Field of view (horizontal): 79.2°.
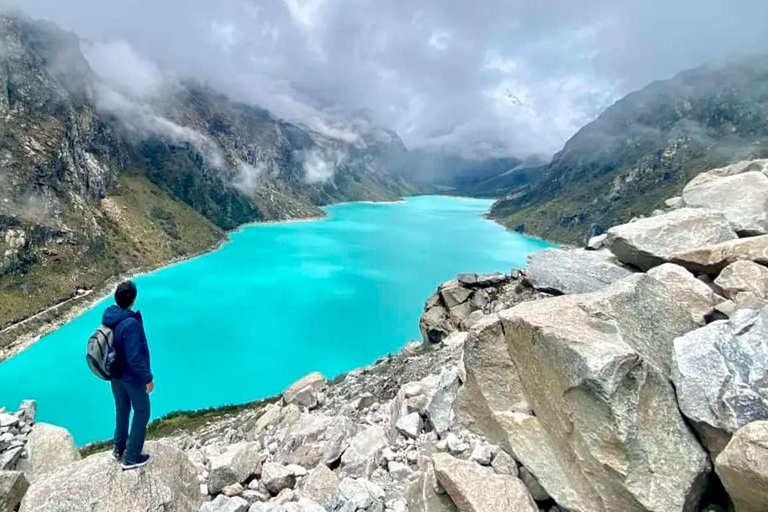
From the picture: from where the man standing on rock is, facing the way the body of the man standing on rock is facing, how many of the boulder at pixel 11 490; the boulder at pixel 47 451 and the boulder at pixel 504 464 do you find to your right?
1

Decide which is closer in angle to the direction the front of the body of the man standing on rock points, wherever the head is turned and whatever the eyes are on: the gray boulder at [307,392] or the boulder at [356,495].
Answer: the gray boulder

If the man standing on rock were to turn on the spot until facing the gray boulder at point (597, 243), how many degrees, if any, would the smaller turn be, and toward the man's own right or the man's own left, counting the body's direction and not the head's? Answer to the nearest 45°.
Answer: approximately 45° to the man's own right

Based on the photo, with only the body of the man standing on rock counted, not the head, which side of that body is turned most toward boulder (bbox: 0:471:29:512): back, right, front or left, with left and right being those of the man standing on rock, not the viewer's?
left

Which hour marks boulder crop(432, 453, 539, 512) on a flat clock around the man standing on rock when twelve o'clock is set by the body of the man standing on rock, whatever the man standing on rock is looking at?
The boulder is roughly at 3 o'clock from the man standing on rock.

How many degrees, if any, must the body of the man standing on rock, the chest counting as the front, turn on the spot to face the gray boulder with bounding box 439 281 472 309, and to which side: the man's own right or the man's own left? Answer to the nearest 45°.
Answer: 0° — they already face it

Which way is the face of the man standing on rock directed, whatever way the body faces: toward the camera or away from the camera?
away from the camera

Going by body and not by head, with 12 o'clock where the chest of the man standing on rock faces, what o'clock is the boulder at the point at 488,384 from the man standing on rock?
The boulder is roughly at 2 o'clock from the man standing on rock.

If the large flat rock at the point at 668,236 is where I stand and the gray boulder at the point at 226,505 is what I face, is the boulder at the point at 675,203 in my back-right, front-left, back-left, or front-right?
back-right

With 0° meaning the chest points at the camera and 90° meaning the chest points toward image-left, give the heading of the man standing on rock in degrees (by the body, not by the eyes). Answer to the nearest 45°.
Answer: approximately 225°

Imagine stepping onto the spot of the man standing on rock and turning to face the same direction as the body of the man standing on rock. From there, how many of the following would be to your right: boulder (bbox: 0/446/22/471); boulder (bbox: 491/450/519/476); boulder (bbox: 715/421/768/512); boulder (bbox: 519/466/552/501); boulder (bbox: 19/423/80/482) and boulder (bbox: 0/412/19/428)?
3

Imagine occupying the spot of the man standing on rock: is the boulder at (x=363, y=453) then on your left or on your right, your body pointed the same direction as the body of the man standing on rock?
on your right

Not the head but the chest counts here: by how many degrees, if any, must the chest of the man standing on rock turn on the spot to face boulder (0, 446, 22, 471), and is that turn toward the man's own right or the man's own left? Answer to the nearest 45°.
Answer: approximately 90° to the man's own left

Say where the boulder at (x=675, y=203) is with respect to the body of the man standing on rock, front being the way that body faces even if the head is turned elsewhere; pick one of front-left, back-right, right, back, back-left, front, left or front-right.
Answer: front-right

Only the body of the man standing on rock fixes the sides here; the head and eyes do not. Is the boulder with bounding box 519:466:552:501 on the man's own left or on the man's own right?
on the man's own right

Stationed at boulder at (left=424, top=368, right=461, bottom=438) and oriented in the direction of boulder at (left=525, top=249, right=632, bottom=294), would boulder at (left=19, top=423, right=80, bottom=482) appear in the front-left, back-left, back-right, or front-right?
back-left

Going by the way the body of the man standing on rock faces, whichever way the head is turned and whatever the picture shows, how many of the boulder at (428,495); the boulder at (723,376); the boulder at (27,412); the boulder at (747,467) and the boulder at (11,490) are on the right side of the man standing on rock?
3

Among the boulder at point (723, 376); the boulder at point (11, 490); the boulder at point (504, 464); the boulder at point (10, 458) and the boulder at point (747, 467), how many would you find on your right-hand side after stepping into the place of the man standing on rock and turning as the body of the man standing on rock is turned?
3
